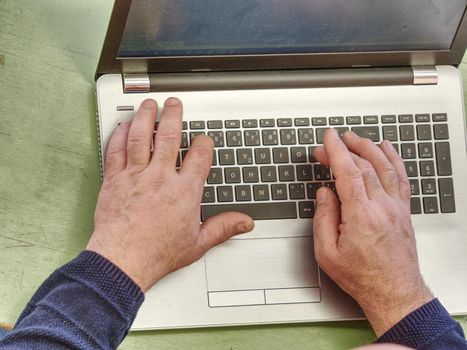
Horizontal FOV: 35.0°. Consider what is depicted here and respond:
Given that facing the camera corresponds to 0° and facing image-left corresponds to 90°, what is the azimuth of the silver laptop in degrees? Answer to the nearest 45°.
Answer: approximately 0°
